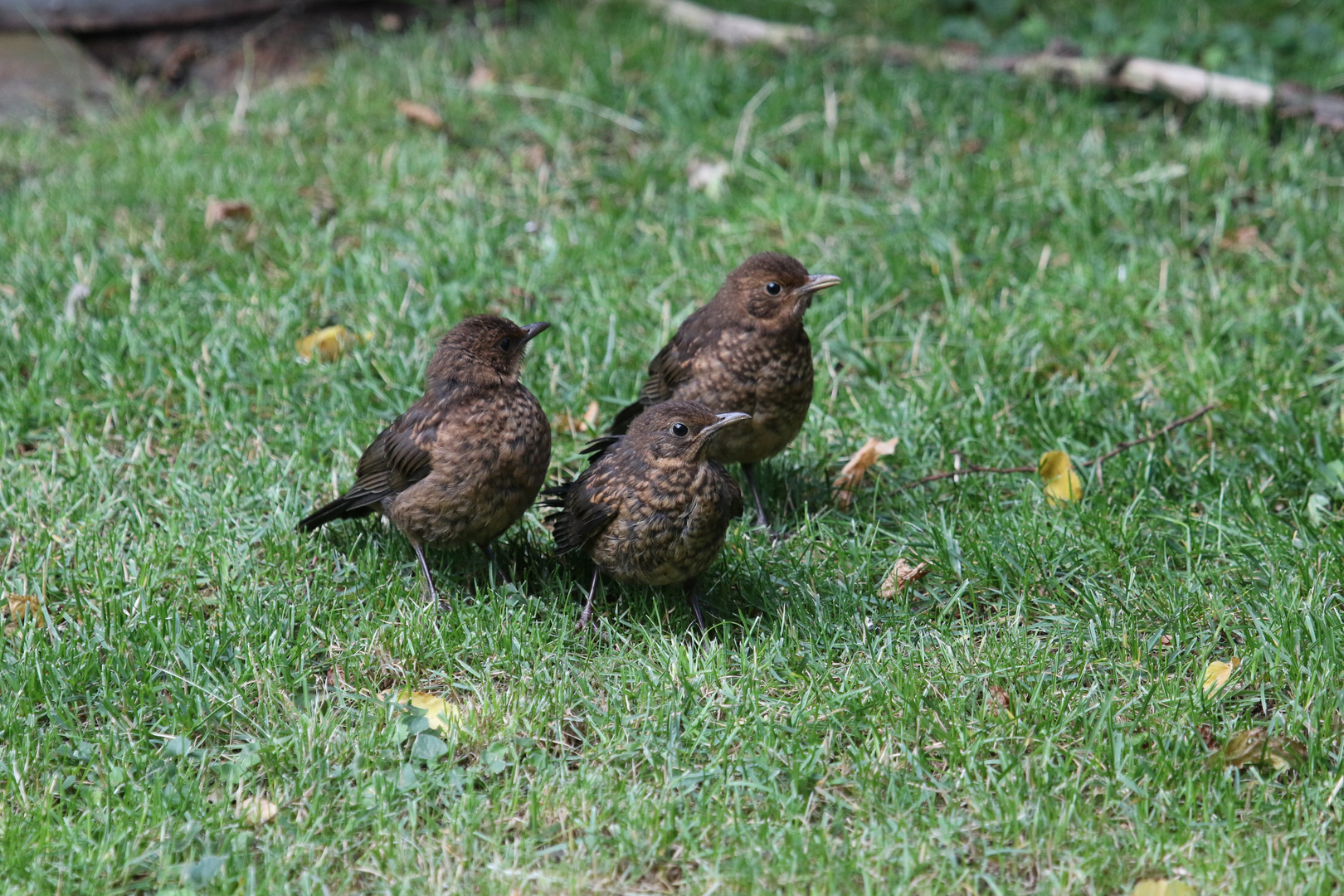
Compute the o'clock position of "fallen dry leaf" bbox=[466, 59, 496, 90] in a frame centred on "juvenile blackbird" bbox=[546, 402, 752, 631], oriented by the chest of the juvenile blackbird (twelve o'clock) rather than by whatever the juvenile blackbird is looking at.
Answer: The fallen dry leaf is roughly at 7 o'clock from the juvenile blackbird.

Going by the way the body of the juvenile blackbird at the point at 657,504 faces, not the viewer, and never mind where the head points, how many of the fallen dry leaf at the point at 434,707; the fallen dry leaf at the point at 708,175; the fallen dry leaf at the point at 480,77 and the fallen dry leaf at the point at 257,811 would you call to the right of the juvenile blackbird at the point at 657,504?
2

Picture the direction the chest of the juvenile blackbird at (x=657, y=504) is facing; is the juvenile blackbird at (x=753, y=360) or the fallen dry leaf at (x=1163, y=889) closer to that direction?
the fallen dry leaf

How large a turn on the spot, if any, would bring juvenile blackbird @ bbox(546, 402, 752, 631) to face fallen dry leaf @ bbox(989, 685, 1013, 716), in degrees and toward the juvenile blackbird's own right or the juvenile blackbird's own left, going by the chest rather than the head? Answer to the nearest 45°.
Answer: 0° — it already faces it

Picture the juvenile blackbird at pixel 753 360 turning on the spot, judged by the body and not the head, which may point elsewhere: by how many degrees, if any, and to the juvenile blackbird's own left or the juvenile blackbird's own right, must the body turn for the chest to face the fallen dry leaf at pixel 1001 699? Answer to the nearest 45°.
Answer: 0° — it already faces it

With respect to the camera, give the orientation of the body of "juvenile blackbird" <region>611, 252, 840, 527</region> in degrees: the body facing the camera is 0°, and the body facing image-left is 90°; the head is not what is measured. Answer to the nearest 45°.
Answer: approximately 315°

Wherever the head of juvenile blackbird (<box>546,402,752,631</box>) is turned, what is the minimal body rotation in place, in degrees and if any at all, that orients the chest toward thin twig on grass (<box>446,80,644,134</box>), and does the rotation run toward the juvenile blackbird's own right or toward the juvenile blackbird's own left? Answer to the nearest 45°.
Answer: approximately 135° to the juvenile blackbird's own left

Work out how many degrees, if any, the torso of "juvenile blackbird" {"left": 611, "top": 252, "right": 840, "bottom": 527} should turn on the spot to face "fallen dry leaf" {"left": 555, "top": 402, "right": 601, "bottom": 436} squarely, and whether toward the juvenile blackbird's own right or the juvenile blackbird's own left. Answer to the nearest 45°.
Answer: approximately 180°

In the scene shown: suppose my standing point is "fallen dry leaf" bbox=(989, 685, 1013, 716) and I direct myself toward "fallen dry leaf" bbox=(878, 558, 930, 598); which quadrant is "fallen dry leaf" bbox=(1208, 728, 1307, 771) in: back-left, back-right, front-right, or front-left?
back-right

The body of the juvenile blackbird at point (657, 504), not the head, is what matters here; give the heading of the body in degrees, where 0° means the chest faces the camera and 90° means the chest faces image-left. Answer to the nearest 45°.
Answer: approximately 315°

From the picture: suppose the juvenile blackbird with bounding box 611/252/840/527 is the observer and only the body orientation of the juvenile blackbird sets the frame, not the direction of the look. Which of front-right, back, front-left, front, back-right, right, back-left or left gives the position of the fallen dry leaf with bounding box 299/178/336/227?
back

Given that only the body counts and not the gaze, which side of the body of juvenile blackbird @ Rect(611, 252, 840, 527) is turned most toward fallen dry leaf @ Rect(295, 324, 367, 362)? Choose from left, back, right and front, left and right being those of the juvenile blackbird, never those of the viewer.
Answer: back
